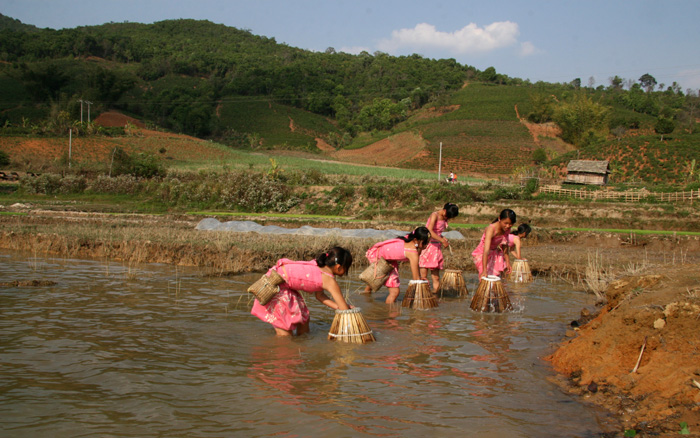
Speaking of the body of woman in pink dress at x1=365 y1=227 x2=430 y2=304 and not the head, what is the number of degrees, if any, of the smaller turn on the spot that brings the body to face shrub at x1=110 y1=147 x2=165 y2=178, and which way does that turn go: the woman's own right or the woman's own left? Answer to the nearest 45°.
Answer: approximately 135° to the woman's own left

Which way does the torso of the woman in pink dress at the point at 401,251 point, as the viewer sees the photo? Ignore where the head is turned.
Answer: to the viewer's right

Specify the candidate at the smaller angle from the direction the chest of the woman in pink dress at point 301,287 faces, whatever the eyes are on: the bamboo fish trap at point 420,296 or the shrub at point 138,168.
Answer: the bamboo fish trap

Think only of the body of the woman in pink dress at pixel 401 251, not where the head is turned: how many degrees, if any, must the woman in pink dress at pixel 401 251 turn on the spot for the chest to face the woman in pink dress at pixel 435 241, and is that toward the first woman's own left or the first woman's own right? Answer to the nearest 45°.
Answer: approximately 45° to the first woman's own left

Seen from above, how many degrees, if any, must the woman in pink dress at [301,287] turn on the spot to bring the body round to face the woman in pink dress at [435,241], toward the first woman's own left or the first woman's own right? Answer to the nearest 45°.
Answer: approximately 45° to the first woman's own left

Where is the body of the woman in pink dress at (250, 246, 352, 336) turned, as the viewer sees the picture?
to the viewer's right

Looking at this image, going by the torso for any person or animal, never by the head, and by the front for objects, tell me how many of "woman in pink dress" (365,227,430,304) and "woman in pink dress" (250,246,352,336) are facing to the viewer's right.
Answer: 2
